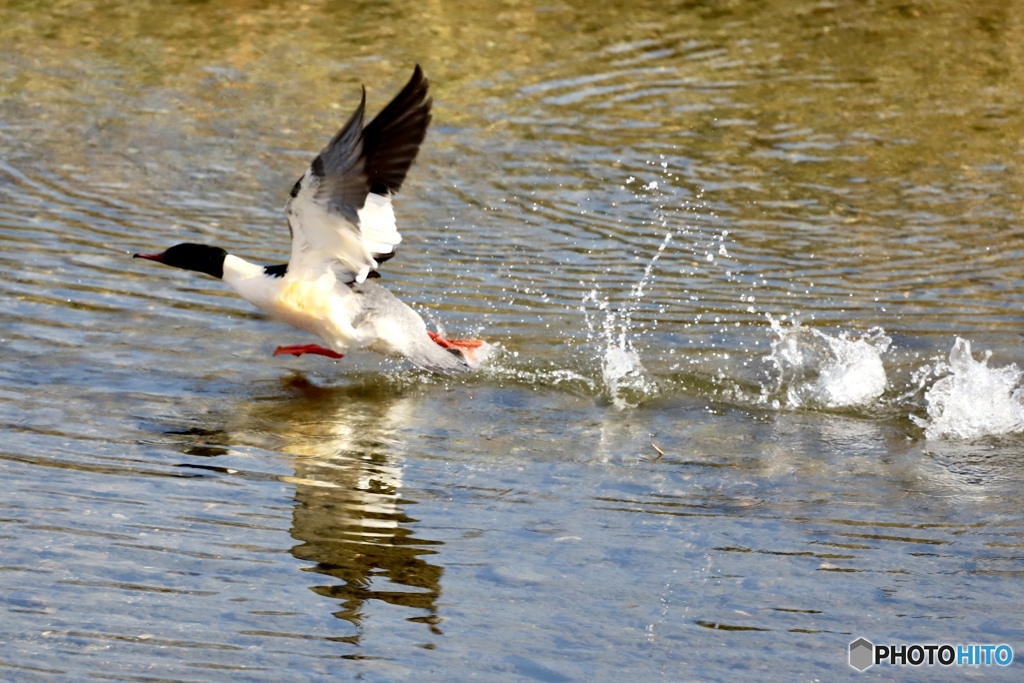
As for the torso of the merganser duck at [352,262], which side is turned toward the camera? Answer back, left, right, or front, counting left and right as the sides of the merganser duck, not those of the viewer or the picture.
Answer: left

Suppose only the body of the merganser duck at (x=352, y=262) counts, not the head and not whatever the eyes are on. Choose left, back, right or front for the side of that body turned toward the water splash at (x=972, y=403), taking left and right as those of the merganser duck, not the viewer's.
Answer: back

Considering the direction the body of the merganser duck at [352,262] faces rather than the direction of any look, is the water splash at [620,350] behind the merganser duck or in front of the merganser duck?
behind

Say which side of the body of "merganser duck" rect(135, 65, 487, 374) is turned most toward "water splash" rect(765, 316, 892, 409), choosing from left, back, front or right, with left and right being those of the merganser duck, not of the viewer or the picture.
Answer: back
